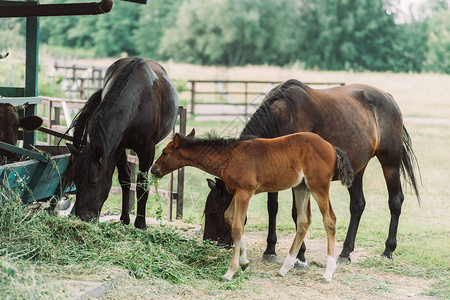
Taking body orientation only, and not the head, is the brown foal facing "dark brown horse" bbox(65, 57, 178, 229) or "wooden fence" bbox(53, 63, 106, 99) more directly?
the dark brown horse

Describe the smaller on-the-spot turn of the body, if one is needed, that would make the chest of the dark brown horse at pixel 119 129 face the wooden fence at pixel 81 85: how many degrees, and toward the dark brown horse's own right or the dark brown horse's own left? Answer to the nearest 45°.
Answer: approximately 135° to the dark brown horse's own right

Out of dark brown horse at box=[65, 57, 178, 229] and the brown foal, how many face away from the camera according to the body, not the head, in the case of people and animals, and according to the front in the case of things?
0

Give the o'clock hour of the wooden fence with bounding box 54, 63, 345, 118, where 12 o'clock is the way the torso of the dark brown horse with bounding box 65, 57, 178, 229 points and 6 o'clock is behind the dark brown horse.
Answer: The wooden fence is roughly at 5 o'clock from the dark brown horse.

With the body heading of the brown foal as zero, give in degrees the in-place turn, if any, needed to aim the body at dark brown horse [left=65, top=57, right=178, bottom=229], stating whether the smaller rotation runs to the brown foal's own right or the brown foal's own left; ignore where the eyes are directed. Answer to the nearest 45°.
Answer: approximately 45° to the brown foal's own right

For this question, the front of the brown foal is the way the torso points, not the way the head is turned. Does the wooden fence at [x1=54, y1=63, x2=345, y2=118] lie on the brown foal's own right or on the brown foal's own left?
on the brown foal's own right

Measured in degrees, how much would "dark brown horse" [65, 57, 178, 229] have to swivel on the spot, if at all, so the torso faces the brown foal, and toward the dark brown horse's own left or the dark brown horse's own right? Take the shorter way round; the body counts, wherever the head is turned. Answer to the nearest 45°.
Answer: approximately 90° to the dark brown horse's own left

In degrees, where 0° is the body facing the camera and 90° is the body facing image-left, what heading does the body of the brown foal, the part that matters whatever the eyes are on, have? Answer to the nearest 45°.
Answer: approximately 90°

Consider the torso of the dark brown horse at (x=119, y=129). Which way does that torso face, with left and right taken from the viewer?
facing the viewer and to the left of the viewer
